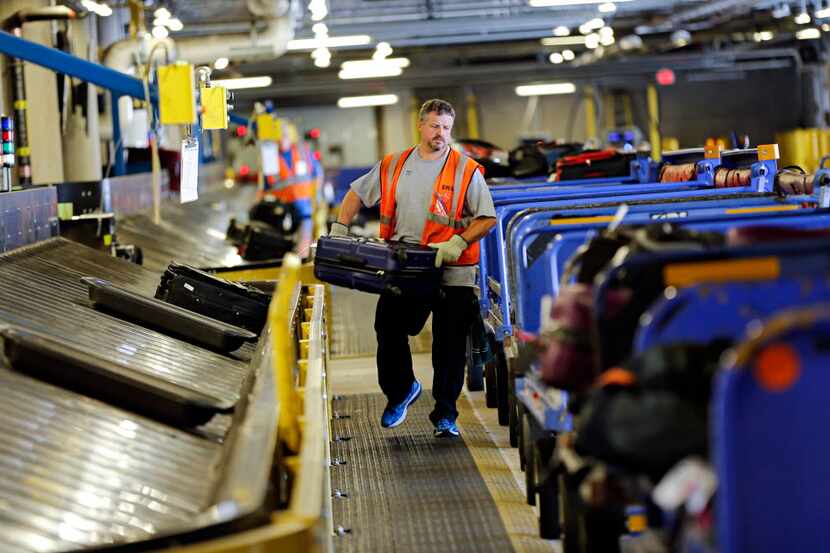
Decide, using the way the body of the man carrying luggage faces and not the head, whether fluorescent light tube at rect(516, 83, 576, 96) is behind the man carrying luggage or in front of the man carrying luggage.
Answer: behind

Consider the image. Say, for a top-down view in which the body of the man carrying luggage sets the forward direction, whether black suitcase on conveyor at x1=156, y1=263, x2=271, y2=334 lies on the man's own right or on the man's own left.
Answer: on the man's own right

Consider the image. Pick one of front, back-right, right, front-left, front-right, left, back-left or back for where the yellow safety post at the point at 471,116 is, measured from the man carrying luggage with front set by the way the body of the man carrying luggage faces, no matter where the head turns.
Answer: back

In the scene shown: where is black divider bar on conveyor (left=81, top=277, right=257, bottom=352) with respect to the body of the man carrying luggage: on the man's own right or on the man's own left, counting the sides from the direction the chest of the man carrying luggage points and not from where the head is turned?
on the man's own right

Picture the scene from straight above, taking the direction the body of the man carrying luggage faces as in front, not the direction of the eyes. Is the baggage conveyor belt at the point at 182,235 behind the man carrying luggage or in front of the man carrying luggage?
behind

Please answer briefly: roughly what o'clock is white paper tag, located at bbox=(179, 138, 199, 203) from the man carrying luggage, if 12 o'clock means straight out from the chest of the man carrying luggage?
The white paper tag is roughly at 3 o'clock from the man carrying luggage.

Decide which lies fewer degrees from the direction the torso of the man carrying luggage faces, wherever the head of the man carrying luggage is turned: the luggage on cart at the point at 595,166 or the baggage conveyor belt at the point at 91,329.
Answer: the baggage conveyor belt

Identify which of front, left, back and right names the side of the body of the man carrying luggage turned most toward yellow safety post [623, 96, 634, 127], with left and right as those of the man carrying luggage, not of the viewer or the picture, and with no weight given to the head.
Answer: back

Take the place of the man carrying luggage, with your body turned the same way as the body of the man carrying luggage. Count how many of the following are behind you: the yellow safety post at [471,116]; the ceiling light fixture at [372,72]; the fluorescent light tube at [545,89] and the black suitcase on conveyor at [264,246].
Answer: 4

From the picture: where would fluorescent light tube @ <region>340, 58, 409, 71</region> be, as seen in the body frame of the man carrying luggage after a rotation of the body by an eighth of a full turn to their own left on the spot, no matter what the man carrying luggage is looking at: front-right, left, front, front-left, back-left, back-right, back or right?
back-left

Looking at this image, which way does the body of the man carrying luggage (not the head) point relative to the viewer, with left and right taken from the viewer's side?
facing the viewer

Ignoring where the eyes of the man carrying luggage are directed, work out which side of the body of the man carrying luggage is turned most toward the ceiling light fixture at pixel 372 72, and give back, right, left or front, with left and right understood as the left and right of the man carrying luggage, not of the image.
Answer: back

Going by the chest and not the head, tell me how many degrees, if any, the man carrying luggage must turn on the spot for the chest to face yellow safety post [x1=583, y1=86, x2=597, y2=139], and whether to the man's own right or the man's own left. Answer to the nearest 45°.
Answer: approximately 180°

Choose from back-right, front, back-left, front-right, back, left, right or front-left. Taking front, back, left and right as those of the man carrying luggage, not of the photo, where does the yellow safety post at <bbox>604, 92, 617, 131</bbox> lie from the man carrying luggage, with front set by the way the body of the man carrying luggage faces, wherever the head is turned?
back

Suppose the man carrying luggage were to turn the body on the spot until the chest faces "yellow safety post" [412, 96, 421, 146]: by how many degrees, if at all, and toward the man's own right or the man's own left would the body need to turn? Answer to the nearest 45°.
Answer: approximately 180°

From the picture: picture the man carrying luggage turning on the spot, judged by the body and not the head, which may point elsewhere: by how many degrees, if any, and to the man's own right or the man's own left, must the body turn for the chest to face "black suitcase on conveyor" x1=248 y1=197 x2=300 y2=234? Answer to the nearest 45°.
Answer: approximately 180°

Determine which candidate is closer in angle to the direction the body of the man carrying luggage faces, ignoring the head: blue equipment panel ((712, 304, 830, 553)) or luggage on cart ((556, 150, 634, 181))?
the blue equipment panel

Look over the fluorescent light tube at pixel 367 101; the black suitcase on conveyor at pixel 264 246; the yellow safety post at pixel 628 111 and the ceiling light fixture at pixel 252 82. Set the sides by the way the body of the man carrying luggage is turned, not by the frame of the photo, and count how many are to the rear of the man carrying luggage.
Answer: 4
